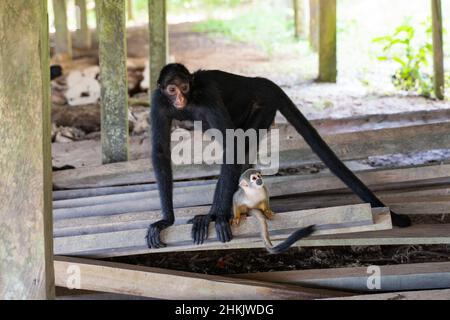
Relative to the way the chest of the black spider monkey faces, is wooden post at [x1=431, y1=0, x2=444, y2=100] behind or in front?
behind

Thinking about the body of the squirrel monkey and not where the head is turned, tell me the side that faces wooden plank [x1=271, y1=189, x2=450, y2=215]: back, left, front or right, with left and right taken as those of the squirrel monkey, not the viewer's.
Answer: left

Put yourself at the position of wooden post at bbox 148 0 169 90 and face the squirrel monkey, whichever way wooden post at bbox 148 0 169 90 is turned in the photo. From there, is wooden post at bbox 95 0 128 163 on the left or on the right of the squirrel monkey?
right

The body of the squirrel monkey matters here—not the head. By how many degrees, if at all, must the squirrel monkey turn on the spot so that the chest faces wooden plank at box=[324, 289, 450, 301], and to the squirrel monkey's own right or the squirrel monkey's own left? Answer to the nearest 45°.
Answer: approximately 45° to the squirrel monkey's own left

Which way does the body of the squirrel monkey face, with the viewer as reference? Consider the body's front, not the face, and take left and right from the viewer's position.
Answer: facing the viewer and to the right of the viewer

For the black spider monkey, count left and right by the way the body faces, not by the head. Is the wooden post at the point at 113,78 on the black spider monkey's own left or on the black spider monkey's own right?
on the black spider monkey's own right

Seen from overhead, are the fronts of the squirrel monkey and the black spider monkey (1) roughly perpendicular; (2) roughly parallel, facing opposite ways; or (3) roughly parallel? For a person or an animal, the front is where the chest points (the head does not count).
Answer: roughly perpendicular

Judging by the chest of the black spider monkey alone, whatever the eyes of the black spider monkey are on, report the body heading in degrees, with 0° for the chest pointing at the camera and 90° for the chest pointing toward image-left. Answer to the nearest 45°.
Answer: approximately 45°

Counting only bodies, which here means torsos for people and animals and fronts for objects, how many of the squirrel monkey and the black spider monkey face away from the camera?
0
